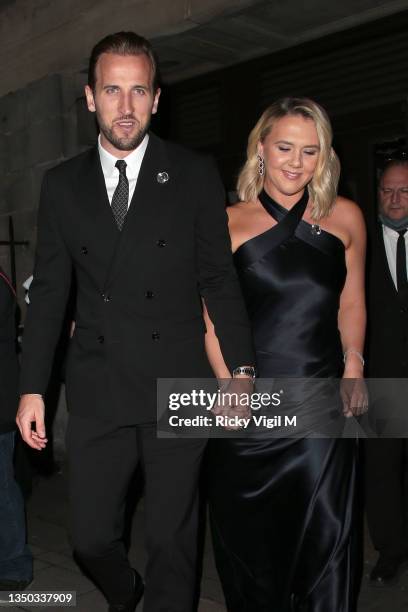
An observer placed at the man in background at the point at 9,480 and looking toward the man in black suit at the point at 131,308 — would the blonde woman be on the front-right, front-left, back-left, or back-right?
front-left

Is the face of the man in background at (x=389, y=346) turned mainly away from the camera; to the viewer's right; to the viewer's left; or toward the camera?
toward the camera

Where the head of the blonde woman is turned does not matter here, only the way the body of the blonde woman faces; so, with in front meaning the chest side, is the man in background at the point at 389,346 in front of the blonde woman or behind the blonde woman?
behind

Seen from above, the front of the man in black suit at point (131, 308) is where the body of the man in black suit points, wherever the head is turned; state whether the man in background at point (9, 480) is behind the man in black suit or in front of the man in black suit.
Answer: behind

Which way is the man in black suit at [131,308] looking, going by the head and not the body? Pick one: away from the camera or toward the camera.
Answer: toward the camera

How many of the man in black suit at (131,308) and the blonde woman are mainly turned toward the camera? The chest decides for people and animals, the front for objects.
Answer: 2

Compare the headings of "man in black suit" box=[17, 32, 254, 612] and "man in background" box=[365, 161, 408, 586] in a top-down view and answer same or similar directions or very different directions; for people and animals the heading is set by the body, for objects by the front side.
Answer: same or similar directions

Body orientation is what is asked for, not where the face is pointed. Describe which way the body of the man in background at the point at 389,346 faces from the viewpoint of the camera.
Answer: toward the camera

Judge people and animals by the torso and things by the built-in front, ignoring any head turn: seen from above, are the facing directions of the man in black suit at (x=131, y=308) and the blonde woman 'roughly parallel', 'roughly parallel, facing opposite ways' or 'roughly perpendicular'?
roughly parallel

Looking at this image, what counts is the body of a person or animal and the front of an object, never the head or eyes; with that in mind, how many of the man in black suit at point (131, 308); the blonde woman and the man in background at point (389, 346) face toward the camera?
3

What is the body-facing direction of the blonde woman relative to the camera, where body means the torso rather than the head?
toward the camera

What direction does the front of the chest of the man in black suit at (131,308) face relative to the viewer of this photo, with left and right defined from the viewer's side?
facing the viewer

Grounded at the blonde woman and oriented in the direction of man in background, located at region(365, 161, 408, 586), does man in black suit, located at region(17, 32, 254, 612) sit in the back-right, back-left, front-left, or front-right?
back-left

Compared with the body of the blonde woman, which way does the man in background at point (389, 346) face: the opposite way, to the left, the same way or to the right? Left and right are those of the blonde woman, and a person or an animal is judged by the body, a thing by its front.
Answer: the same way

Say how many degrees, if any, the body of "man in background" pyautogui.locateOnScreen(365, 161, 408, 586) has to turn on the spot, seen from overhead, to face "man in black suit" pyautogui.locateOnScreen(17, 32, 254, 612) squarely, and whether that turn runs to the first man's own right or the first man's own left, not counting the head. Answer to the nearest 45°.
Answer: approximately 45° to the first man's own right

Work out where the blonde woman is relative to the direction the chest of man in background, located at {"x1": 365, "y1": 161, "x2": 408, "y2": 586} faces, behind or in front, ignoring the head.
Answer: in front
